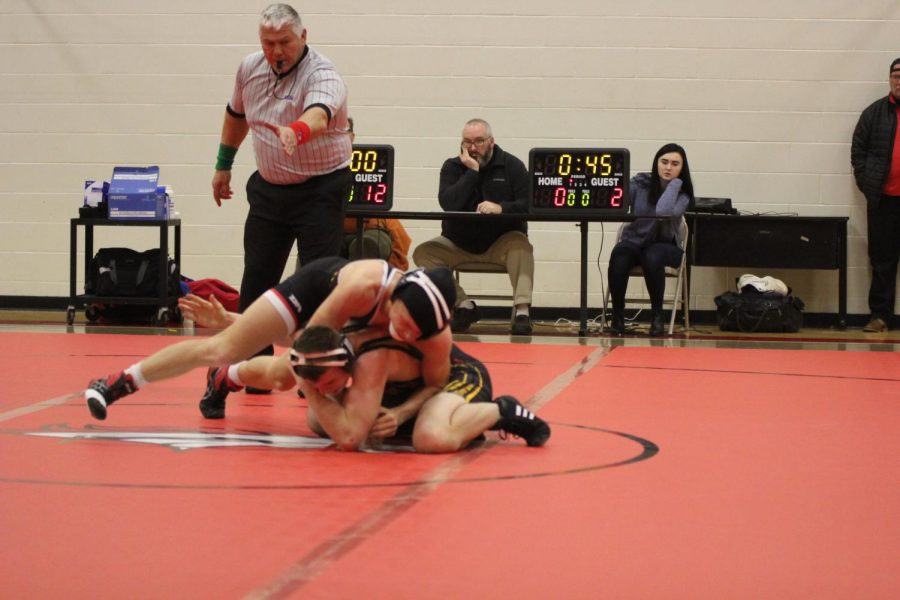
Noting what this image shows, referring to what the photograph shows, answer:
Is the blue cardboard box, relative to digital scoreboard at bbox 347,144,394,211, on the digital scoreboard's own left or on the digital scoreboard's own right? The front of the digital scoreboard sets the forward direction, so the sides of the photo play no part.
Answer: on the digital scoreboard's own right

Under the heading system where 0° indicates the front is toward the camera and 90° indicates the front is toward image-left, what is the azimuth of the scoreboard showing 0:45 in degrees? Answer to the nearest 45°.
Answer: approximately 0°

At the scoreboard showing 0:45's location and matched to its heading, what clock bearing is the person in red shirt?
The person in red shirt is roughly at 8 o'clock from the scoreboard showing 0:45.

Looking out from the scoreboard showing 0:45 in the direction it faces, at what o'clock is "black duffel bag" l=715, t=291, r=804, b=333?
The black duffel bag is roughly at 8 o'clock from the scoreboard showing 0:45.

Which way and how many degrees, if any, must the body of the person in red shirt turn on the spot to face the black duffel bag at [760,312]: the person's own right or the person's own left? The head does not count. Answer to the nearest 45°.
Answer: approximately 45° to the person's own right

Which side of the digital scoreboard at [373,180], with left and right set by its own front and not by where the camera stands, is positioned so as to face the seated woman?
left

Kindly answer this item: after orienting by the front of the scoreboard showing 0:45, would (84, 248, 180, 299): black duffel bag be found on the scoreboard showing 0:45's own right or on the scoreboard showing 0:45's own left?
on the scoreboard showing 0:45's own right

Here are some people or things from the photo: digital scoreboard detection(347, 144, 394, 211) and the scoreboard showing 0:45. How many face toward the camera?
2
